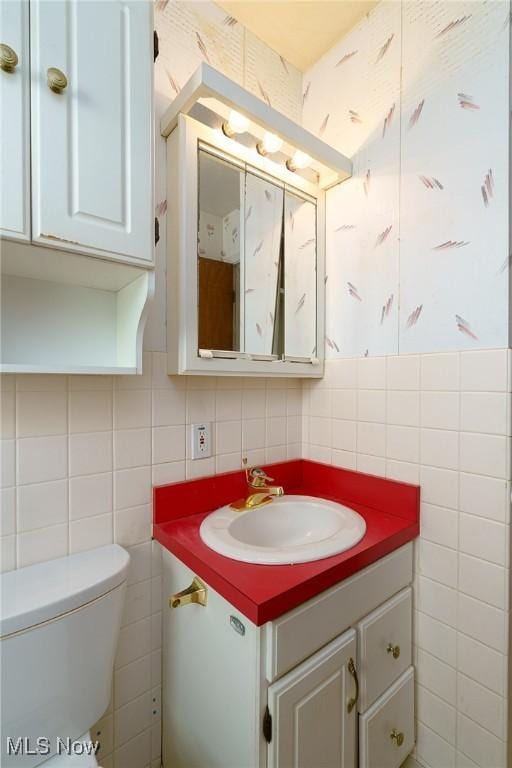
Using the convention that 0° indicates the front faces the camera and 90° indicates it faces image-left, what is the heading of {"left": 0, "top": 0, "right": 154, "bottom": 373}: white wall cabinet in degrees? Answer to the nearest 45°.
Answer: approximately 315°

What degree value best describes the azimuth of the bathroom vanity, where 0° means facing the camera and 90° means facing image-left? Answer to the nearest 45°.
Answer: approximately 315°

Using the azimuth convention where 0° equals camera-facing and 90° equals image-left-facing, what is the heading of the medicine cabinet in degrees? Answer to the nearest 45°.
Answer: approximately 315°

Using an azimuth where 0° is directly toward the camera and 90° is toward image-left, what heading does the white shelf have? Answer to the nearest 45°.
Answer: approximately 315°

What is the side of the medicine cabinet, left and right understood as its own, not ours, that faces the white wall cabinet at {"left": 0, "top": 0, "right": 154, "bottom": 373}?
right
